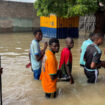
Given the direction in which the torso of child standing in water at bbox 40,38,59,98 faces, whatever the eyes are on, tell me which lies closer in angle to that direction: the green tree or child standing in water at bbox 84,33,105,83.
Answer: the child standing in water

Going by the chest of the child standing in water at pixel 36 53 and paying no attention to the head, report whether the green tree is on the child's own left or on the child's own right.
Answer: on the child's own left

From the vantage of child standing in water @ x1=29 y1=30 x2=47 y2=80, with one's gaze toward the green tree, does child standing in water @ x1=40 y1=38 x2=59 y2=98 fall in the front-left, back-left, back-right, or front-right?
back-right

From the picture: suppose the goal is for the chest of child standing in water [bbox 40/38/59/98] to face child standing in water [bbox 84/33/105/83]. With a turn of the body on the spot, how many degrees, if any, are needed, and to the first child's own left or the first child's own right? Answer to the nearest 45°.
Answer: approximately 45° to the first child's own left

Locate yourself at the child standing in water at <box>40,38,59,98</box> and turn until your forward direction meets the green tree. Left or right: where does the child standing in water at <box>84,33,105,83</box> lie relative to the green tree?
right
